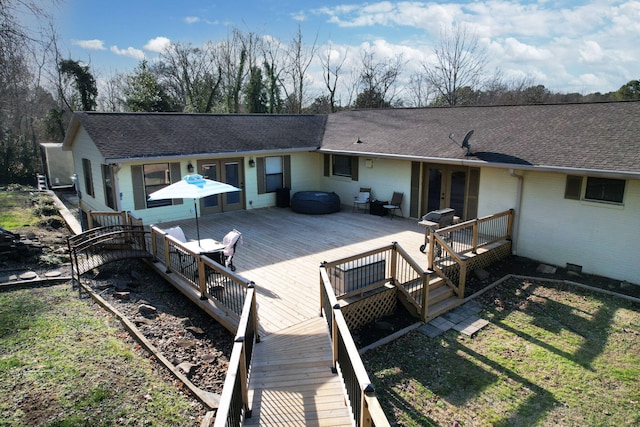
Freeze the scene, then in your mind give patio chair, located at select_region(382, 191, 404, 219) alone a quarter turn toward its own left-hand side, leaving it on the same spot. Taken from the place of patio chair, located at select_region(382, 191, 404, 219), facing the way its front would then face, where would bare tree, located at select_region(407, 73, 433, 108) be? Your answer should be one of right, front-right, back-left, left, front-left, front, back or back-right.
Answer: back-left

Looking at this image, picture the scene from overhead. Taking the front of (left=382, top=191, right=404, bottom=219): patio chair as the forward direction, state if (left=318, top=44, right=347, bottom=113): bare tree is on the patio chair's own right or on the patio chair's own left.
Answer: on the patio chair's own right

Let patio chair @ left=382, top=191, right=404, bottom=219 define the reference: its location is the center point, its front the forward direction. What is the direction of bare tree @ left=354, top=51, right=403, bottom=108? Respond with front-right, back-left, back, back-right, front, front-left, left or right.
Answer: back-right

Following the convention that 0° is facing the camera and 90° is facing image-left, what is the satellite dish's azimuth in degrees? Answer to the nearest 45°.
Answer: approximately 90°

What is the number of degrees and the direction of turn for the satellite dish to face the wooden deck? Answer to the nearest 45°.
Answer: approximately 45° to its left

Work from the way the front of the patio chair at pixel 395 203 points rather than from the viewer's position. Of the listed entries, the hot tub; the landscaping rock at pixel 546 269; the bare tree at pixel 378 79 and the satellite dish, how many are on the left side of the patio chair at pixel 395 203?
2

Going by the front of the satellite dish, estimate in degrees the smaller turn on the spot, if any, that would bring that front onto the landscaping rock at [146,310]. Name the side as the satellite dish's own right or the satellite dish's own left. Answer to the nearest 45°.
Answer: approximately 45° to the satellite dish's own left

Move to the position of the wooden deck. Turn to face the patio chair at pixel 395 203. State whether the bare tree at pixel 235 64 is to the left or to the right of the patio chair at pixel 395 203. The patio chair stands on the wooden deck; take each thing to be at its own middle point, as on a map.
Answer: left

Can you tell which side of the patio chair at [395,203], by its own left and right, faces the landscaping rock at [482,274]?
left
